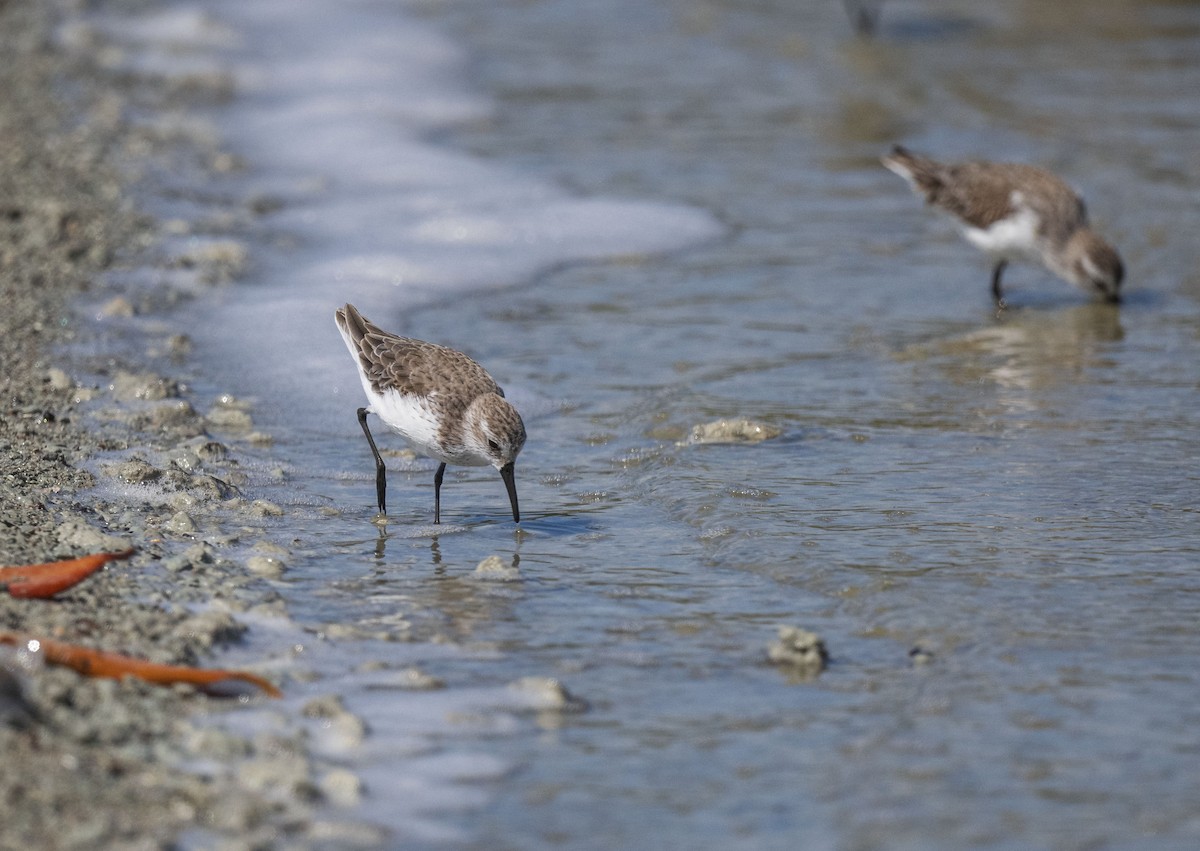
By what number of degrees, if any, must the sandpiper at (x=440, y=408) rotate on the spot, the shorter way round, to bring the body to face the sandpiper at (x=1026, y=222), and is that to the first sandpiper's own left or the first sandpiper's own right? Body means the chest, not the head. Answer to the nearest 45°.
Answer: approximately 45° to the first sandpiper's own left

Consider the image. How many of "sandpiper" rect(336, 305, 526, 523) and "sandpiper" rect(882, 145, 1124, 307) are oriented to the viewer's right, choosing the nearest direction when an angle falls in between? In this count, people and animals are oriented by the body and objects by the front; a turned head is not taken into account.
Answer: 2

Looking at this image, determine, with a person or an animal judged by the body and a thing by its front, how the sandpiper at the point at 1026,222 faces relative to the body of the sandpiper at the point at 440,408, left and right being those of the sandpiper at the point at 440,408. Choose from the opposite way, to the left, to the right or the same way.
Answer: the same way

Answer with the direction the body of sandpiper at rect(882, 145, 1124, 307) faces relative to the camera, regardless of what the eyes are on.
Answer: to the viewer's right

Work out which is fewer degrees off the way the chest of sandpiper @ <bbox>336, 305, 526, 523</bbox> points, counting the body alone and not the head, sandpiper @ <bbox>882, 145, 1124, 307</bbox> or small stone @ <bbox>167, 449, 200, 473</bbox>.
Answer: the sandpiper

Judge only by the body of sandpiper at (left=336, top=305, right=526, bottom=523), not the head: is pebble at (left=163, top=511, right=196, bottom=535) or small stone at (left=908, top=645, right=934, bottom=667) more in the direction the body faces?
the small stone

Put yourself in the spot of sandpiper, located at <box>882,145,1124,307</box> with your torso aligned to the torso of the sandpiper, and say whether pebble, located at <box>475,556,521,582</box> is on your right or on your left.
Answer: on your right

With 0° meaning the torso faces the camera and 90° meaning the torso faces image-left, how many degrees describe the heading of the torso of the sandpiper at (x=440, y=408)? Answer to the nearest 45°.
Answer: approximately 270°

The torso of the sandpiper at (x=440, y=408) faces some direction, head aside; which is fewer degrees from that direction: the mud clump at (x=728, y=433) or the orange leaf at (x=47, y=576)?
the mud clump

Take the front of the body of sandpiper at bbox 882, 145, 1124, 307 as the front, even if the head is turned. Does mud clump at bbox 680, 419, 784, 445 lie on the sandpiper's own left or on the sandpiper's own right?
on the sandpiper's own right

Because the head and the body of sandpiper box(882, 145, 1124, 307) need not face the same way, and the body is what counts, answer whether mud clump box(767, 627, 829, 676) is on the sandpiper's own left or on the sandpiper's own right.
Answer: on the sandpiper's own right
